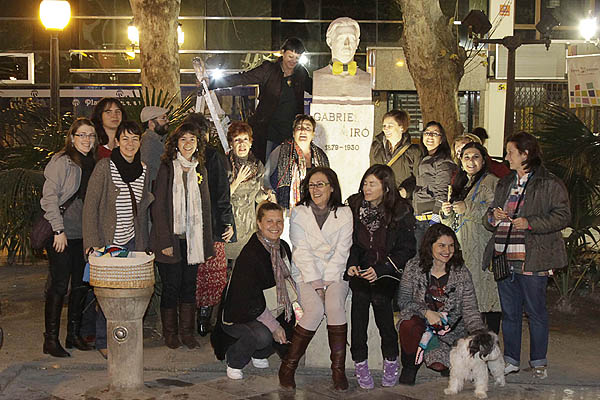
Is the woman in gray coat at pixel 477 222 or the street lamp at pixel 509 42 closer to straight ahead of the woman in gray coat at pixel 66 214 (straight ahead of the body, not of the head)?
the woman in gray coat

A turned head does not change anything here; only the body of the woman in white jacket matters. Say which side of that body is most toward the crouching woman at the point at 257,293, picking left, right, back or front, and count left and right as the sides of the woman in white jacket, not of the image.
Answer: right

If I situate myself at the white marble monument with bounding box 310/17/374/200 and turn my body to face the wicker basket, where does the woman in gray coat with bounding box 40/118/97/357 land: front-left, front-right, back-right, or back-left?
front-right

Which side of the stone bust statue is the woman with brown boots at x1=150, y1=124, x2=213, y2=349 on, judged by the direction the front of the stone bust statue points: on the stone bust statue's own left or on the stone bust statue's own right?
on the stone bust statue's own right

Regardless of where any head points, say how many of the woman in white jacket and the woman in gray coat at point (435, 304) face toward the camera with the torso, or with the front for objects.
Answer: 2

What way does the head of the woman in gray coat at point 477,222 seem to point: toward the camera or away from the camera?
toward the camera

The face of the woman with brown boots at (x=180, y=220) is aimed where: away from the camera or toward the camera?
toward the camera

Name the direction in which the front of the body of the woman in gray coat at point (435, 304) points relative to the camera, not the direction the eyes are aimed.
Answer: toward the camera

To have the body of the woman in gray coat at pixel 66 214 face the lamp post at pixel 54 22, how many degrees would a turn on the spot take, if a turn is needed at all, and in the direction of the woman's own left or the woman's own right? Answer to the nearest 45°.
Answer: approximately 135° to the woman's own left

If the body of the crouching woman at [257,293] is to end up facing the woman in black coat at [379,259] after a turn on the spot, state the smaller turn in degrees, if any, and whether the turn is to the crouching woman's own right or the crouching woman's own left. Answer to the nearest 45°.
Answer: approximately 45° to the crouching woman's own left

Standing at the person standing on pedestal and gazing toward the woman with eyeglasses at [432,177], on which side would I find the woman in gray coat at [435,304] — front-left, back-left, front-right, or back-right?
front-right

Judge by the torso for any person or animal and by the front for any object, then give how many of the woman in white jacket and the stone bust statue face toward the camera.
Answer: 2

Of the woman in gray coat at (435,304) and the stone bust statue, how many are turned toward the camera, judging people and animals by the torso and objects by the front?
2
